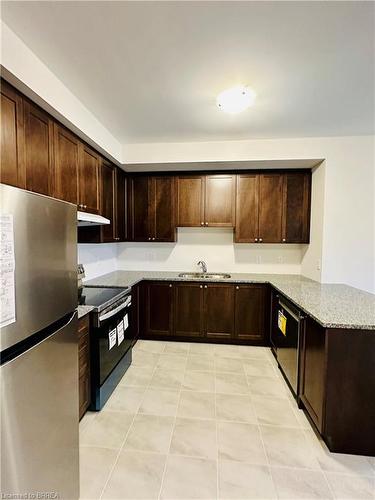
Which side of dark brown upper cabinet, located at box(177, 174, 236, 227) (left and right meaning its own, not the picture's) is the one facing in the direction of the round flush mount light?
front

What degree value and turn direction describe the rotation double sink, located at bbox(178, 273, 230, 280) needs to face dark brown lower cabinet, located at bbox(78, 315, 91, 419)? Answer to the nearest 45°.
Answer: approximately 45° to its right

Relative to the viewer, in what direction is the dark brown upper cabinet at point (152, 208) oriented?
toward the camera

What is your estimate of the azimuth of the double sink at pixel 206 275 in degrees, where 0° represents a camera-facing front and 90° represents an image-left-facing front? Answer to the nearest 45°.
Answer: approximately 0°

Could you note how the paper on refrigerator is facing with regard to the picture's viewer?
facing the viewer and to the right of the viewer

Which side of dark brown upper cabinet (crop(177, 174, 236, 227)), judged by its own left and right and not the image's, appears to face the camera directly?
front

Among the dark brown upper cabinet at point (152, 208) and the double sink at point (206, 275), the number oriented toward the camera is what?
2

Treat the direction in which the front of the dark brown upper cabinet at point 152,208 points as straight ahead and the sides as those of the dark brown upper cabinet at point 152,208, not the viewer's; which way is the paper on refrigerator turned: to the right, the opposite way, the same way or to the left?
to the left

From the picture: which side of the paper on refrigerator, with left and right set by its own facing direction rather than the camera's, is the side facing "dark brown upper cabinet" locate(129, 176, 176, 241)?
left

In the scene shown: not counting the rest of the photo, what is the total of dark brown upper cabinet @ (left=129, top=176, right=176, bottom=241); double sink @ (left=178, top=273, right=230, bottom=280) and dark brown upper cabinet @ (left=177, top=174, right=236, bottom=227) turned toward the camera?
3

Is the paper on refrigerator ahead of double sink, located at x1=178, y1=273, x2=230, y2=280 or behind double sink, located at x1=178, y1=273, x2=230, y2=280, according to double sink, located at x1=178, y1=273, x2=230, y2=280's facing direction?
ahead

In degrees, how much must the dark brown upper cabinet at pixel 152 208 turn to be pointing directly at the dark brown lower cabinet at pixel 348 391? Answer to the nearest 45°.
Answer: approximately 45° to its left

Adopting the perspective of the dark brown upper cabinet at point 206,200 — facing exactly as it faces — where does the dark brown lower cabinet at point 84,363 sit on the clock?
The dark brown lower cabinet is roughly at 1 o'clock from the dark brown upper cabinet.

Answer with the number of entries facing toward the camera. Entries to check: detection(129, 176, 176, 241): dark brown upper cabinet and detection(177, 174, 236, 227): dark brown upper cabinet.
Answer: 2
